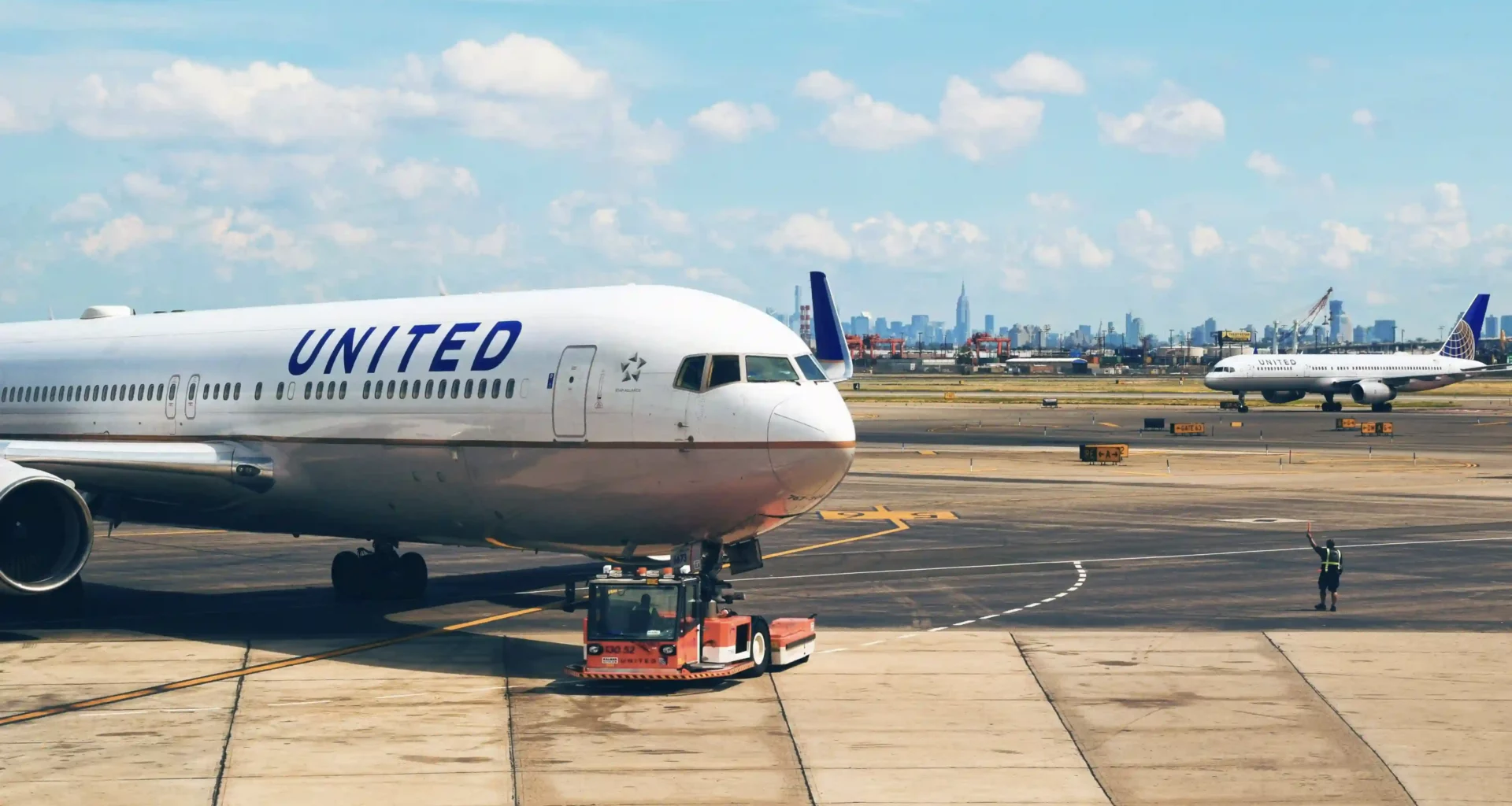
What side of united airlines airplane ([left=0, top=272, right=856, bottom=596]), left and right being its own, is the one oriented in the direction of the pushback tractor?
front

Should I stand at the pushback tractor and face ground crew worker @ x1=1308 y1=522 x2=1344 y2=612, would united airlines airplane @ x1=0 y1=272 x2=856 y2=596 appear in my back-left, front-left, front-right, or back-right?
back-left

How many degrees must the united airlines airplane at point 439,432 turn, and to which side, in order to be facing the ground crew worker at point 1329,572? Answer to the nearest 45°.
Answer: approximately 45° to its left

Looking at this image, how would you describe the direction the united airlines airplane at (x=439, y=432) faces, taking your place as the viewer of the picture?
facing the viewer and to the right of the viewer

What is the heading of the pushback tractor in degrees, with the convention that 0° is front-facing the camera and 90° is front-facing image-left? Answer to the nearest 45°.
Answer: approximately 45°

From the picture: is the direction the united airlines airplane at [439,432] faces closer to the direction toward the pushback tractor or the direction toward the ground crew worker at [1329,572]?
the pushback tractor

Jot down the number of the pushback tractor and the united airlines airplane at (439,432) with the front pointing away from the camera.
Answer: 0

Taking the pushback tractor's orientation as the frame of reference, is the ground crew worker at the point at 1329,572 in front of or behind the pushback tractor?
behind
